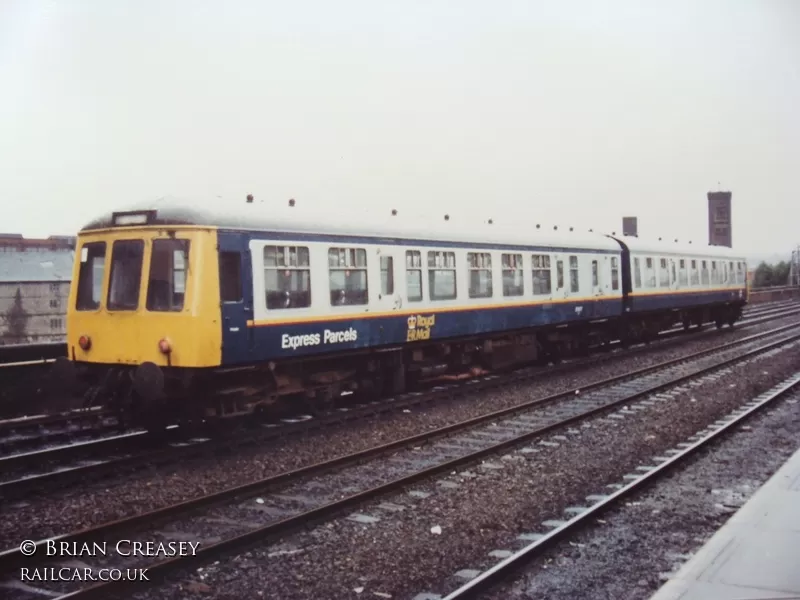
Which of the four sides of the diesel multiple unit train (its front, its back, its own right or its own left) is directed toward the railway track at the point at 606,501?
left

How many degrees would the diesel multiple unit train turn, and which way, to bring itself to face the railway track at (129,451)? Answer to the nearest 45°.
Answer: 0° — it already faces it

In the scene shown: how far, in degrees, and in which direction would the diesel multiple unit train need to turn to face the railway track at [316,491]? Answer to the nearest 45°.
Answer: approximately 45° to its left

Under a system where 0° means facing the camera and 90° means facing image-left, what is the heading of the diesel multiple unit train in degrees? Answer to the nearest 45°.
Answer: approximately 45°

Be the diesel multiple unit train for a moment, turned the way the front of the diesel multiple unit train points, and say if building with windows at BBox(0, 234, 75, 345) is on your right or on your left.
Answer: on your right
